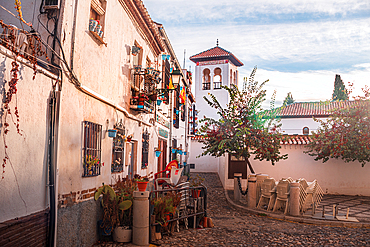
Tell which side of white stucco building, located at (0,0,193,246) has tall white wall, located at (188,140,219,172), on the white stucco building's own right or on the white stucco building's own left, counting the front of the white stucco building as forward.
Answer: on the white stucco building's own left

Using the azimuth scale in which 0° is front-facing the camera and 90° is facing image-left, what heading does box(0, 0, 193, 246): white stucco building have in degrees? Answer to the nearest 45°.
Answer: approximately 315°

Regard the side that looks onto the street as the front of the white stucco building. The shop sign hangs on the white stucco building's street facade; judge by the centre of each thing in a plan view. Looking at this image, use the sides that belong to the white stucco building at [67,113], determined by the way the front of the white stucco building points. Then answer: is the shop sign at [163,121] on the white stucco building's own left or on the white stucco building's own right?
on the white stucco building's own left

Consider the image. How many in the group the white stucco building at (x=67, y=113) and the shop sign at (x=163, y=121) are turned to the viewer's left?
0

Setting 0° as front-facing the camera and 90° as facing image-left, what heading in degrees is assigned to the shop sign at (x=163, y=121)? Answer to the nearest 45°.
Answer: approximately 315°

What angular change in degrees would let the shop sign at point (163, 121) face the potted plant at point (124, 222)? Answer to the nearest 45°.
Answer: approximately 45° to its right

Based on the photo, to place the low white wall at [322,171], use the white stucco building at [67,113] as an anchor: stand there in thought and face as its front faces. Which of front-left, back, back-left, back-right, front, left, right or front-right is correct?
left
